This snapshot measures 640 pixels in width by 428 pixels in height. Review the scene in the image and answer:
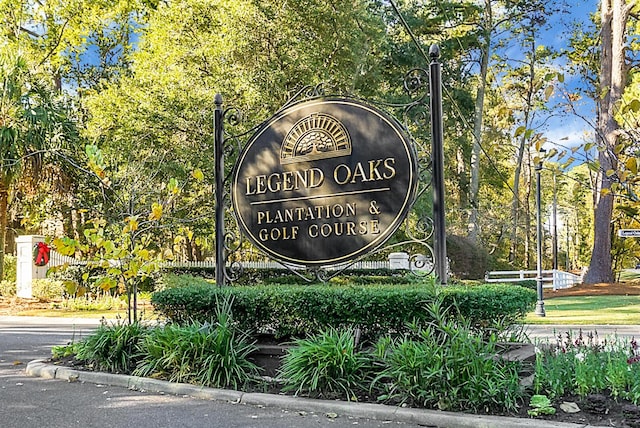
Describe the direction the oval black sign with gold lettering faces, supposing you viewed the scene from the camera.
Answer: facing the viewer and to the left of the viewer

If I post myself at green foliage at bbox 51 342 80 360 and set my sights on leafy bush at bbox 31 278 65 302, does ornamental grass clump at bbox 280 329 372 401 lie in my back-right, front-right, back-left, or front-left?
back-right

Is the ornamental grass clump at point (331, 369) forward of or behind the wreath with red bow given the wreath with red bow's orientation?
forward

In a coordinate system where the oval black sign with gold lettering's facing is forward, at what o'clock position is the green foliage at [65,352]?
The green foliage is roughly at 2 o'clock from the oval black sign with gold lettering.

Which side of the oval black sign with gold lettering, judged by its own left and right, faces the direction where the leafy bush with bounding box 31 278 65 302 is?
right

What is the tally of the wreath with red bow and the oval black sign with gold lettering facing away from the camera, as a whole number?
0

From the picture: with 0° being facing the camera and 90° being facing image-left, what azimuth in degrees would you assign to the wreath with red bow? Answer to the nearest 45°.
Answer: approximately 315°

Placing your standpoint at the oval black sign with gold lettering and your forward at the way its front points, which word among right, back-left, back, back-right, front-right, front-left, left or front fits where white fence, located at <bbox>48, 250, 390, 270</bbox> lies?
back-right
